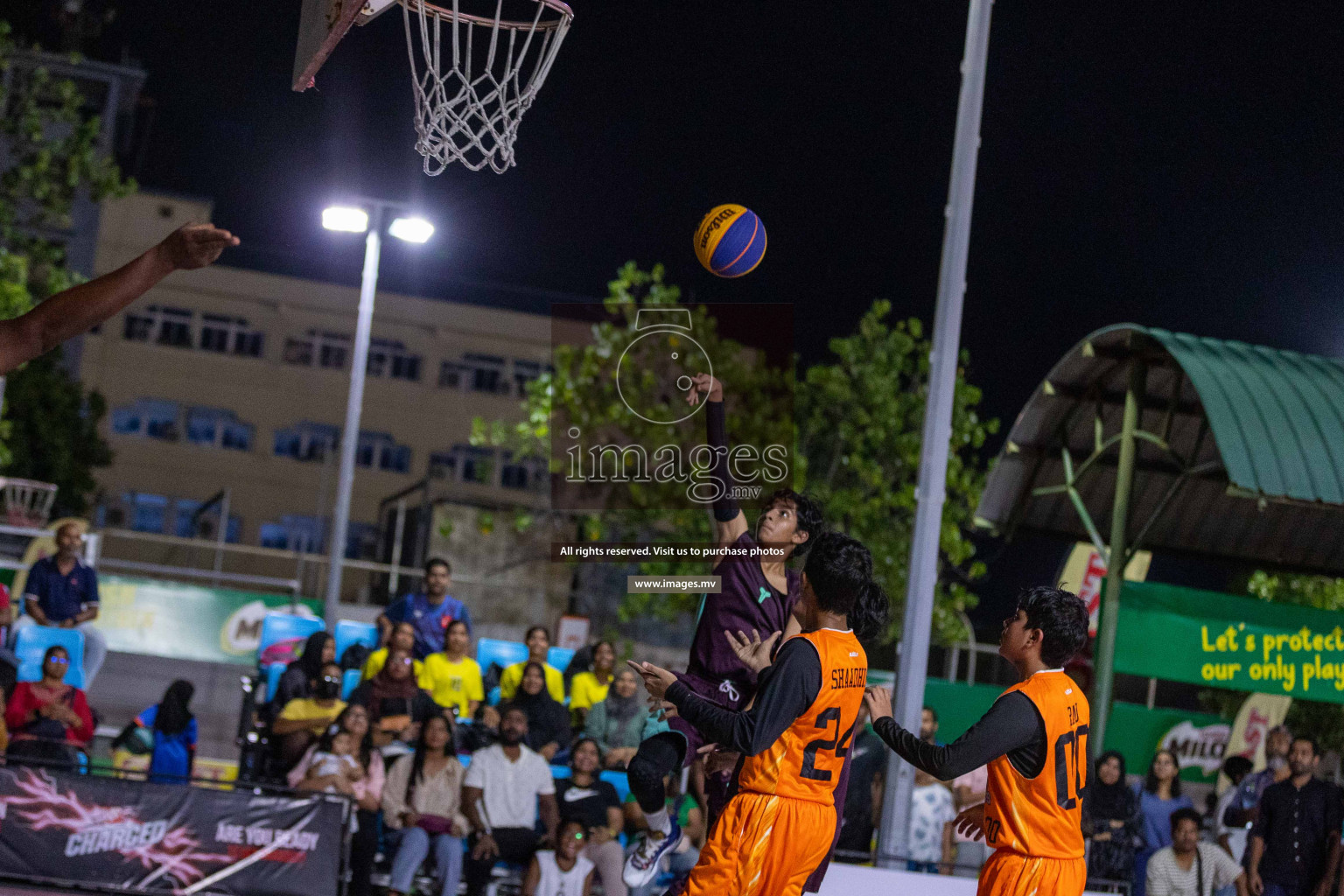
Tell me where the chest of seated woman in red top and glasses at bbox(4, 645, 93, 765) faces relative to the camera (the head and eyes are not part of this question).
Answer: toward the camera

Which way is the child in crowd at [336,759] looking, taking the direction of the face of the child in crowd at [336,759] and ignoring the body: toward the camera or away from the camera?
toward the camera

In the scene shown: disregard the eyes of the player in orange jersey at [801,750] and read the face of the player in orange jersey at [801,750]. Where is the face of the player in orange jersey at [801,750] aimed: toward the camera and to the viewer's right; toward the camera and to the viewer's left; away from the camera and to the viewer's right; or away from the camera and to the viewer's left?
away from the camera and to the viewer's left

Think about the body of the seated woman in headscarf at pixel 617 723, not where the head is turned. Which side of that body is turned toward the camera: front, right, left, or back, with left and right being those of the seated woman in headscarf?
front

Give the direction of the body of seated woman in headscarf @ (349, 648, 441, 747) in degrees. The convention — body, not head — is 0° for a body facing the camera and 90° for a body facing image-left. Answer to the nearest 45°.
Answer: approximately 0°

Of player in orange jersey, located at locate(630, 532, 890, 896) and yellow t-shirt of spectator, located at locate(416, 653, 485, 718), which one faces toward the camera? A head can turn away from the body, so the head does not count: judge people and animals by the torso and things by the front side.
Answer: the yellow t-shirt of spectator

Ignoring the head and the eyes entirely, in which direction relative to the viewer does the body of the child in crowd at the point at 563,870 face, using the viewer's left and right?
facing the viewer

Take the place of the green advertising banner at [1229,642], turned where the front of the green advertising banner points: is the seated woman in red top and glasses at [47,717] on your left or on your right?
on your right

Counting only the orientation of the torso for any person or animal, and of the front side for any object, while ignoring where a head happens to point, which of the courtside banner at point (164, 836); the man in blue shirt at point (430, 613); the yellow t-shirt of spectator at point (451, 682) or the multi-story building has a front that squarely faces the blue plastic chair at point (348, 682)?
the multi-story building

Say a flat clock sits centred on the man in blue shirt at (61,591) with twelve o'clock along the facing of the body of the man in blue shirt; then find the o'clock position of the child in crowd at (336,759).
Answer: The child in crowd is roughly at 11 o'clock from the man in blue shirt.

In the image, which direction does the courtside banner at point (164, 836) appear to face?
toward the camera
